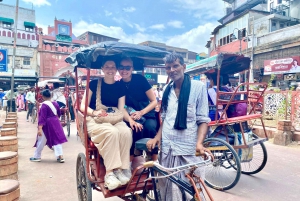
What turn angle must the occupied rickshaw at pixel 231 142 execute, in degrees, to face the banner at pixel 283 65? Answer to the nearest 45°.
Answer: approximately 45° to its right

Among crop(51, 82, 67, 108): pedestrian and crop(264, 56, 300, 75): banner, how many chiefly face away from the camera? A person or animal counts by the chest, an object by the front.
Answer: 1

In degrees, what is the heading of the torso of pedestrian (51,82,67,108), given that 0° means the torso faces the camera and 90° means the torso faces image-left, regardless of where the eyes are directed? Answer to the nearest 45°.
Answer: approximately 180°

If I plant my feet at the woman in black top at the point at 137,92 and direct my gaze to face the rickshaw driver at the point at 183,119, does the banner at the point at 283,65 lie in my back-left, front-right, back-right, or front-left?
back-left

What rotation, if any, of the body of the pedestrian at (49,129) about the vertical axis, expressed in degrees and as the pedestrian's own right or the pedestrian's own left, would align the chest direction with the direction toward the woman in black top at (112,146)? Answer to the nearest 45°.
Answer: approximately 135° to the pedestrian's own left

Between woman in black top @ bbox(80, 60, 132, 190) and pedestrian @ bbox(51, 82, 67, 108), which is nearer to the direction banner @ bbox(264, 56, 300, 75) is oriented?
the pedestrian

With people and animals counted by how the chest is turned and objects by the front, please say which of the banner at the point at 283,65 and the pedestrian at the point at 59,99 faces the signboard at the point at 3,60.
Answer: the banner

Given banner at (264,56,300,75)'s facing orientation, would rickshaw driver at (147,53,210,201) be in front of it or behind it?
in front

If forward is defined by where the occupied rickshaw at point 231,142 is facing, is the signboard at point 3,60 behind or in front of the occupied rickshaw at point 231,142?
in front

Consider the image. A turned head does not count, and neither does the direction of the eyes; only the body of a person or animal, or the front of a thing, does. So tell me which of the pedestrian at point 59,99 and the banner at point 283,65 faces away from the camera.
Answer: the pedestrian
